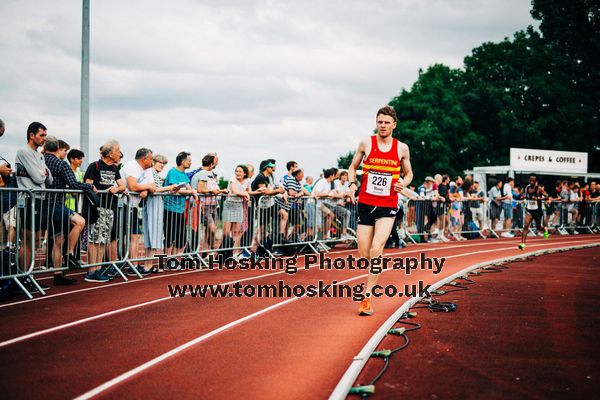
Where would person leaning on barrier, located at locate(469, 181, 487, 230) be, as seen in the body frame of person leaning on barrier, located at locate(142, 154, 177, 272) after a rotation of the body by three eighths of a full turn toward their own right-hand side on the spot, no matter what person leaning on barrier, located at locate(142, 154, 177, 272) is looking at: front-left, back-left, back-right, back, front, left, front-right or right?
back

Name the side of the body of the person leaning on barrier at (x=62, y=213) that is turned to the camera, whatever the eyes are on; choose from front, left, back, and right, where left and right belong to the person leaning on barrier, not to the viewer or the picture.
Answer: right

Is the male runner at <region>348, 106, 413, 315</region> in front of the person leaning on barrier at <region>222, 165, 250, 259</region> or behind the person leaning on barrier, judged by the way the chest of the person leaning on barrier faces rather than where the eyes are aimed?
in front

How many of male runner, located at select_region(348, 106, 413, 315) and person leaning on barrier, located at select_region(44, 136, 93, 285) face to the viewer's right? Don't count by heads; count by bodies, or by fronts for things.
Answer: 1

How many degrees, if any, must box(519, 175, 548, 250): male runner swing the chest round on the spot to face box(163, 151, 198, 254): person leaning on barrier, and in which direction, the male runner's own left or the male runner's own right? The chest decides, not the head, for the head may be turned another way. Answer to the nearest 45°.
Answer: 0° — they already face them

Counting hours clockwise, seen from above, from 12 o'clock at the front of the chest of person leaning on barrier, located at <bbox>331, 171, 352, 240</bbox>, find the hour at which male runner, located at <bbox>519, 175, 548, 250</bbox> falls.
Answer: The male runner is roughly at 10 o'clock from the person leaning on barrier.

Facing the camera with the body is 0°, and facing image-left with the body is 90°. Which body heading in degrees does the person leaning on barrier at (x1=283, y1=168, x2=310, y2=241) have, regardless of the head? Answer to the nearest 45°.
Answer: approximately 315°
